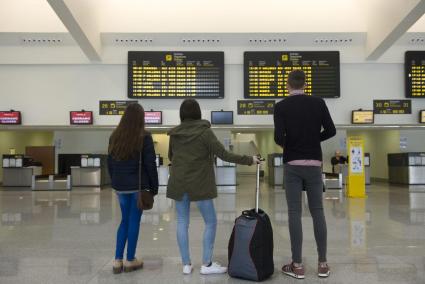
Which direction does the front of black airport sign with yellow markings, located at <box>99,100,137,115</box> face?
toward the camera

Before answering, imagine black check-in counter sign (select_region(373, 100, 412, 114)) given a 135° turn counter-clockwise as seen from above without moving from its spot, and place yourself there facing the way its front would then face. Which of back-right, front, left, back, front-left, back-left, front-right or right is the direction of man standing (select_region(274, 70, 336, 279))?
back-right

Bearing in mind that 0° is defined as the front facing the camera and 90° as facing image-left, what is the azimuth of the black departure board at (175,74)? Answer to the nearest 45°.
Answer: approximately 0°

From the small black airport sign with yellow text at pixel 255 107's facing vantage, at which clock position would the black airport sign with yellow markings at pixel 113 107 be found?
the black airport sign with yellow markings at pixel 113 107 is roughly at 3 o'clock from the small black airport sign with yellow text at pixel 255 107.

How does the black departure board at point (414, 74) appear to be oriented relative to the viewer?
toward the camera

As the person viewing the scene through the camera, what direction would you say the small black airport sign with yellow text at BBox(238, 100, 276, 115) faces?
facing the viewer

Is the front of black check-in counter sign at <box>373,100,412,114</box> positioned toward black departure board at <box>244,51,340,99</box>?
no

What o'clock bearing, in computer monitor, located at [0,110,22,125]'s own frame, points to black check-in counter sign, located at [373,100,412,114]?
The black check-in counter sign is roughly at 10 o'clock from the computer monitor.

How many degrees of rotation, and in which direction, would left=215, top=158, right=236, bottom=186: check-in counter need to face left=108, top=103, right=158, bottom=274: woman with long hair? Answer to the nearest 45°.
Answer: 0° — it already faces them

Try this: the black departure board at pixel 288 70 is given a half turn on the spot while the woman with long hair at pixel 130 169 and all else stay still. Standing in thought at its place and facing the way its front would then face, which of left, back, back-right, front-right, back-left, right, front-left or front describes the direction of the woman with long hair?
back

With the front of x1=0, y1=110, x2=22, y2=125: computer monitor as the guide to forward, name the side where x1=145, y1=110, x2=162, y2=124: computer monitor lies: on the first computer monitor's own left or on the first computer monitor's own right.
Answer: on the first computer monitor's own left

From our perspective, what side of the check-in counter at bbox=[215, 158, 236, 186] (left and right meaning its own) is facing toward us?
front

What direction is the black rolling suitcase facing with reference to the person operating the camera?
facing the viewer and to the left of the viewer

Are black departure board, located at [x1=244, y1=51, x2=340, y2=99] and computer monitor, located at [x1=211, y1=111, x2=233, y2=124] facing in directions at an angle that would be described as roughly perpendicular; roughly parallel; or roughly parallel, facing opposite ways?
roughly parallel

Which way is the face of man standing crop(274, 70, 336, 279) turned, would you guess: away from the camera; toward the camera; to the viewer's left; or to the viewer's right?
away from the camera

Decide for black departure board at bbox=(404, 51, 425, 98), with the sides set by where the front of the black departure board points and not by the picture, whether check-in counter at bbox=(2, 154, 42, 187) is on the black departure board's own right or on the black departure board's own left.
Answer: on the black departure board's own right

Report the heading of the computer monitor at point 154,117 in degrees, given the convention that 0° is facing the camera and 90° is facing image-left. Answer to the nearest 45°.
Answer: approximately 0°

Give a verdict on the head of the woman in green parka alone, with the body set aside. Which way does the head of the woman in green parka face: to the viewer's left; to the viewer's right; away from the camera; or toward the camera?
away from the camera

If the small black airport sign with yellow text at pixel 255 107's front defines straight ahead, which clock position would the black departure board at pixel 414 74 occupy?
the black departure board at pixel 414 74 is roughly at 9 o'clock from the small black airport sign with yellow text at pixel 255 107.

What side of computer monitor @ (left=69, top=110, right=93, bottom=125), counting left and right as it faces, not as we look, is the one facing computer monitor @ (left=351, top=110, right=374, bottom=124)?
left

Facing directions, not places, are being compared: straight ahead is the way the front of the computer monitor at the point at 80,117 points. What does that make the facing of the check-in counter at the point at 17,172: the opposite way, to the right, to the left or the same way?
the same way

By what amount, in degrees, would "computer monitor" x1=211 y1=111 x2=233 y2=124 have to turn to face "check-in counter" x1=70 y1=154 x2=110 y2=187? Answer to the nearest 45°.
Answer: approximately 135° to its right

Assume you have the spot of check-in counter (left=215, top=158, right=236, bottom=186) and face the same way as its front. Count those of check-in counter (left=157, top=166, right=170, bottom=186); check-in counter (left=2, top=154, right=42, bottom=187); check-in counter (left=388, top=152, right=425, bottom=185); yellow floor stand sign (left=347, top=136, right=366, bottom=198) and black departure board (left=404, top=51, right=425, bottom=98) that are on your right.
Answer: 2

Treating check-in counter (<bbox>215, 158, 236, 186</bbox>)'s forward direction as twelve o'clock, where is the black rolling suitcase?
The black rolling suitcase is roughly at 12 o'clock from the check-in counter.
